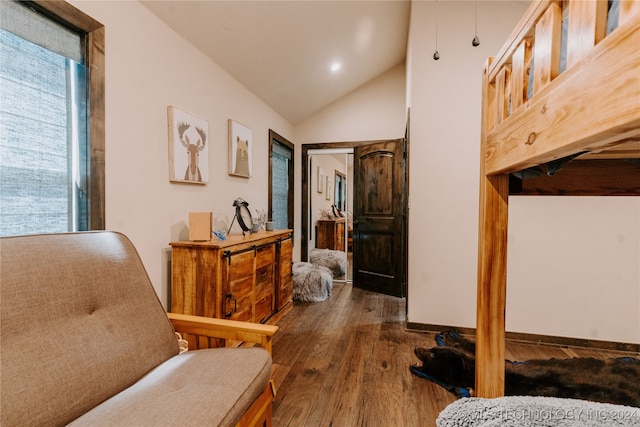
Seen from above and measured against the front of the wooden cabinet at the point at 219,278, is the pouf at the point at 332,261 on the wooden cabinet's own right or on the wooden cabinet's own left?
on the wooden cabinet's own left

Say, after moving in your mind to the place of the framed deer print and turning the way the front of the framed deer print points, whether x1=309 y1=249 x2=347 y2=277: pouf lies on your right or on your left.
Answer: on your left

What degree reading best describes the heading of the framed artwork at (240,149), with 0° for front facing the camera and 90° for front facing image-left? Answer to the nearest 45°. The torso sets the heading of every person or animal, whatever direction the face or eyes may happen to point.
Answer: approximately 315°

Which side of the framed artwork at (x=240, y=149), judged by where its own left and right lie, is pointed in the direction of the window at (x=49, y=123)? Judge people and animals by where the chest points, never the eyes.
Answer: right

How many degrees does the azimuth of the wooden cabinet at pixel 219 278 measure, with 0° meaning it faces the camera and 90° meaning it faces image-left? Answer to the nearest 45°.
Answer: approximately 315°
